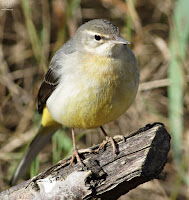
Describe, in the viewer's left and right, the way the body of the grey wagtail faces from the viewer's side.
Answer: facing the viewer and to the right of the viewer
